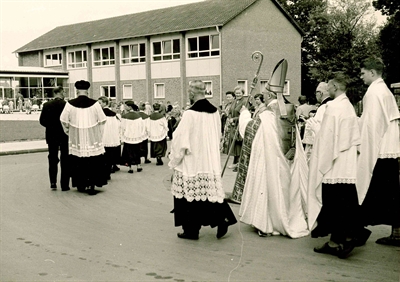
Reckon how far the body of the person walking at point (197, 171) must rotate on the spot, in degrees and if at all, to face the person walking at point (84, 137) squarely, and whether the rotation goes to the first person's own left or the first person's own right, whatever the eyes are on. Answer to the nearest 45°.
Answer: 0° — they already face them

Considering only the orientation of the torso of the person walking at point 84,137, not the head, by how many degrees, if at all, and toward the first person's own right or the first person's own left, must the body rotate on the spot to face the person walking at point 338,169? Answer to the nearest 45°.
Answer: approximately 135° to the first person's own right

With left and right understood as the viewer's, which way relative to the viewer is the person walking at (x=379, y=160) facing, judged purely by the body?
facing to the left of the viewer

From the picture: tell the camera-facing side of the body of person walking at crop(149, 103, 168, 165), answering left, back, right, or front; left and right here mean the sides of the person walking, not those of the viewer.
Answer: back

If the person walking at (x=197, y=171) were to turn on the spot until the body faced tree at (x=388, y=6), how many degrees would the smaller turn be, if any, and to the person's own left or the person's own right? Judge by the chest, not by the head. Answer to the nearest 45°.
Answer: approximately 90° to the person's own right

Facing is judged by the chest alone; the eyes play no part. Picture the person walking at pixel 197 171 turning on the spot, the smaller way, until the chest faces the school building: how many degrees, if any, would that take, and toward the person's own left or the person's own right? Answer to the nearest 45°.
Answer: approximately 45° to the person's own right

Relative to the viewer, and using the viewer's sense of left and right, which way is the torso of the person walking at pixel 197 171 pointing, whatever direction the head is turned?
facing away from the viewer and to the left of the viewer

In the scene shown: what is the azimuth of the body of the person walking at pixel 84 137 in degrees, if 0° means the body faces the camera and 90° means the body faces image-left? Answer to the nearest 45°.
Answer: approximately 180°

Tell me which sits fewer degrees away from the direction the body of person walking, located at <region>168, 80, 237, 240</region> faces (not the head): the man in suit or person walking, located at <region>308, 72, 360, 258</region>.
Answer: the man in suit

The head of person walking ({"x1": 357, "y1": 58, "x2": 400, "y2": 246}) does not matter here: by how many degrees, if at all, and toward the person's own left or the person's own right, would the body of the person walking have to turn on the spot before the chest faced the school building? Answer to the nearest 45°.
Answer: approximately 45° to the person's own right
